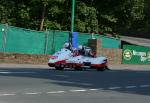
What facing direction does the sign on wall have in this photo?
toward the camera

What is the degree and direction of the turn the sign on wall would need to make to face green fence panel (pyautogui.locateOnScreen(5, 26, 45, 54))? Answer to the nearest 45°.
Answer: approximately 45° to its right
